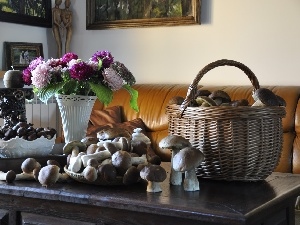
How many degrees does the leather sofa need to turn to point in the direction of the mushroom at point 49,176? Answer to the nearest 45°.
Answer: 0° — it already faces it

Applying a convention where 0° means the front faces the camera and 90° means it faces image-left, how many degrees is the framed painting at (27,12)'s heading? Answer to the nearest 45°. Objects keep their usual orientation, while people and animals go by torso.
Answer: approximately 315°

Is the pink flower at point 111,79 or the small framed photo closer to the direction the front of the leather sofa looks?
the pink flower

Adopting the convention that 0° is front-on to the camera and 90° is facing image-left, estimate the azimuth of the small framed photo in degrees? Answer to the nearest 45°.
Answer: approximately 315°
